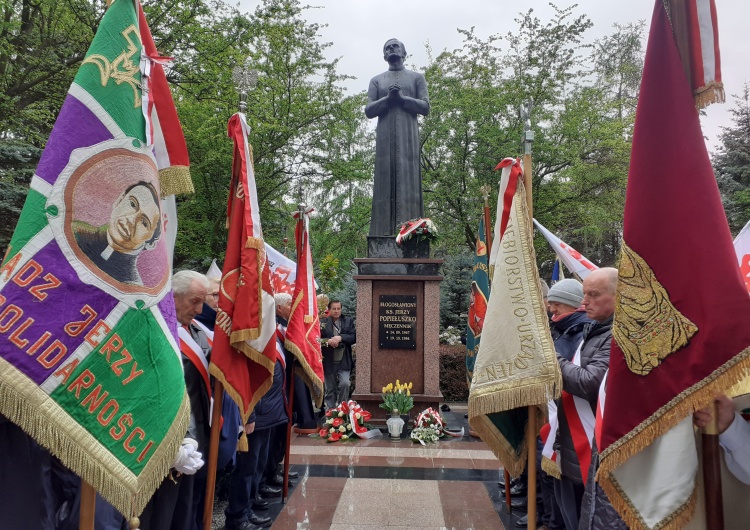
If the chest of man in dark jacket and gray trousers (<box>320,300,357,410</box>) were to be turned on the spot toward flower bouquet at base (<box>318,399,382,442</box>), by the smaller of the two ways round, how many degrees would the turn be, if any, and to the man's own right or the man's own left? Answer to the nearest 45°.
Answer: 0° — they already face it

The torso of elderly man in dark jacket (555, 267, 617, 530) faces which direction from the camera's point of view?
to the viewer's left

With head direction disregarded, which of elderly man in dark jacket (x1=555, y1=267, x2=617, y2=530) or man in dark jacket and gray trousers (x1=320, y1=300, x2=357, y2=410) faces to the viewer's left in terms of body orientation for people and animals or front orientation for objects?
the elderly man in dark jacket

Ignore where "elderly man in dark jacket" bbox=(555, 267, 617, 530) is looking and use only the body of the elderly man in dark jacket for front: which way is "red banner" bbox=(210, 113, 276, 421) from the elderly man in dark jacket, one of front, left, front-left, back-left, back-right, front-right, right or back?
front

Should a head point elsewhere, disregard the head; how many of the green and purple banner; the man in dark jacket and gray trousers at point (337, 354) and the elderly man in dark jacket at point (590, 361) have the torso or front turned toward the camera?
2

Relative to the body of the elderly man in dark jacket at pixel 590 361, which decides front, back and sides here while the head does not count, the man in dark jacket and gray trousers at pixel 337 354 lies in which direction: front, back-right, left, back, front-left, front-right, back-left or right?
front-right

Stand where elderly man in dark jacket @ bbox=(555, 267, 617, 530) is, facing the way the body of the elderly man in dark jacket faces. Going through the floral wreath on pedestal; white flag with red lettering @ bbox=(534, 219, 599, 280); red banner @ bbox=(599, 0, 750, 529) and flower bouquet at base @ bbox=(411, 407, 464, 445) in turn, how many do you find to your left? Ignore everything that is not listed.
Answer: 1

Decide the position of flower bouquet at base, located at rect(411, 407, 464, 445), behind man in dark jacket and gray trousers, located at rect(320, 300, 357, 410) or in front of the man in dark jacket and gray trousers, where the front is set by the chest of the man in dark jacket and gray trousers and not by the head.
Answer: in front

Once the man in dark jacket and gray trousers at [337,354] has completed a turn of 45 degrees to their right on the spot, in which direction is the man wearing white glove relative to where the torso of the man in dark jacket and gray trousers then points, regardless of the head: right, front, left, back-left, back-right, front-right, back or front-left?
front-left

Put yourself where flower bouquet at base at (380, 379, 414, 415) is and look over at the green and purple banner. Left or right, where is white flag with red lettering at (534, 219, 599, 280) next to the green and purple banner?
left

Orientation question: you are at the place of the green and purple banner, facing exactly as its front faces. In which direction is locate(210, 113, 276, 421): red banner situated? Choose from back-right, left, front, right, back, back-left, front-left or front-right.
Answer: back-left

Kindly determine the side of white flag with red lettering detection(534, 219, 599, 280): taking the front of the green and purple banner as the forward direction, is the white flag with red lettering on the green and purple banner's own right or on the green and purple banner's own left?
on the green and purple banner's own left

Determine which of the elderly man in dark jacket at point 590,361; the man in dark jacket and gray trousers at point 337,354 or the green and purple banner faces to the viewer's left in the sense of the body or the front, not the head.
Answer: the elderly man in dark jacket

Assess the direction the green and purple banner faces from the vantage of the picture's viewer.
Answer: facing the viewer

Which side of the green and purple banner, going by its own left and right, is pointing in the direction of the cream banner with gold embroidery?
left

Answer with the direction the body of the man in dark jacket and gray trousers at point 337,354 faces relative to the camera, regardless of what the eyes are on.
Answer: toward the camera
